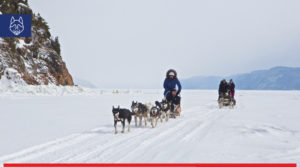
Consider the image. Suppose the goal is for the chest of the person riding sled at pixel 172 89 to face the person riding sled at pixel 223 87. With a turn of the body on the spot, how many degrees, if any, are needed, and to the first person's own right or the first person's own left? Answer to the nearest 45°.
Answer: approximately 135° to the first person's own left

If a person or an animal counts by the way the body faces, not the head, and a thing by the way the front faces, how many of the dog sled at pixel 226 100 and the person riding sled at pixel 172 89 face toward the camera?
2

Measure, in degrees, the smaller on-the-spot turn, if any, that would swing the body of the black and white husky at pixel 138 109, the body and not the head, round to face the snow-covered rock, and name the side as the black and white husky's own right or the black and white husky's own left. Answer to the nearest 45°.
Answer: approximately 90° to the black and white husky's own right

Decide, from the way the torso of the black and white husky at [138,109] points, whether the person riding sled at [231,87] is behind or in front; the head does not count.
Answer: behind

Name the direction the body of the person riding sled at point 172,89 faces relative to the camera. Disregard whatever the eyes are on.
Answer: toward the camera

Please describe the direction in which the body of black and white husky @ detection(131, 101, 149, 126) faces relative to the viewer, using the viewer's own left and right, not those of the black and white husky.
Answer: facing the viewer and to the left of the viewer

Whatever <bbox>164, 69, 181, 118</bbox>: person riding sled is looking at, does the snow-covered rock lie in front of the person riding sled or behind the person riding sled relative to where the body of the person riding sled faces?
behind

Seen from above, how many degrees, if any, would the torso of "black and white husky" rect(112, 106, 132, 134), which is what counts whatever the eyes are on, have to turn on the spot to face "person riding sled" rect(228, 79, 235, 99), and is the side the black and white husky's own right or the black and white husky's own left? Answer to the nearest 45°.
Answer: approximately 180°

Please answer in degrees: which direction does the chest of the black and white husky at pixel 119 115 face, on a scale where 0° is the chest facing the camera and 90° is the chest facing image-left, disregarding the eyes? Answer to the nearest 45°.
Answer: approximately 45°

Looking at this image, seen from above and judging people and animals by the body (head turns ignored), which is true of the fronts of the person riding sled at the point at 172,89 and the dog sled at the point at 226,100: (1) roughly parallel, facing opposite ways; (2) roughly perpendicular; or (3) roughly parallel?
roughly parallel

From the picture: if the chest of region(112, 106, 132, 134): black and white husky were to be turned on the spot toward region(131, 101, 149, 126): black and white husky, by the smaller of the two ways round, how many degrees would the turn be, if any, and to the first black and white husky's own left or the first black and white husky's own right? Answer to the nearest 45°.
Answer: approximately 180°

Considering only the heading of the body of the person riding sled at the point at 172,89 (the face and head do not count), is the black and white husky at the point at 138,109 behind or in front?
in front

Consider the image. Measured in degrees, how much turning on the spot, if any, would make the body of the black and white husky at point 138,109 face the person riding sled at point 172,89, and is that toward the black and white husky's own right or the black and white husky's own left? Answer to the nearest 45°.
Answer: approximately 180°

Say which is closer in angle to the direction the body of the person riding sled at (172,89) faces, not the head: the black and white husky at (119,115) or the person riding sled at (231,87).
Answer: the black and white husky

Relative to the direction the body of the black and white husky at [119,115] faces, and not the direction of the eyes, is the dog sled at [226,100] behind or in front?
behind

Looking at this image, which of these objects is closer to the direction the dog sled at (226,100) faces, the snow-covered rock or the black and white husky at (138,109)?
the black and white husky

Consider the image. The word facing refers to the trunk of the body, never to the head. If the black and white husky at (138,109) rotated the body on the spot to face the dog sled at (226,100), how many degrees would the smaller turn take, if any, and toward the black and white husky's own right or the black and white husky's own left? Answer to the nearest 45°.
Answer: approximately 180°

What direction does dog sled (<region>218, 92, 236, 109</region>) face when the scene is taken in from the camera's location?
facing the viewer
